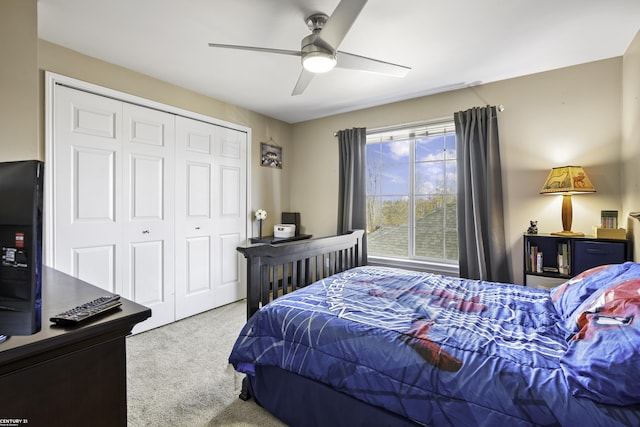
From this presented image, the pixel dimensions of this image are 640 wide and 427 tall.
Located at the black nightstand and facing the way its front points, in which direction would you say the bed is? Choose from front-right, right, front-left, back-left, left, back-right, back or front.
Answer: front

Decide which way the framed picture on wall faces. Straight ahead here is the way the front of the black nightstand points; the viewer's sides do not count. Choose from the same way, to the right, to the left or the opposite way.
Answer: to the left

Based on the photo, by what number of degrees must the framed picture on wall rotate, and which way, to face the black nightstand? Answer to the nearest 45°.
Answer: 0° — it already faces it

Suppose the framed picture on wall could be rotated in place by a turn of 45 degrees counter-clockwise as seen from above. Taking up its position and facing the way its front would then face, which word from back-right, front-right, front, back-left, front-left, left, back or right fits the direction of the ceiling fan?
right

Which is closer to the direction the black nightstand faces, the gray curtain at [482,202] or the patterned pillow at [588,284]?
the patterned pillow

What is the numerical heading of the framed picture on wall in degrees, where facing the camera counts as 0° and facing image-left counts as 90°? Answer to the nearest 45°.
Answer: approximately 315°

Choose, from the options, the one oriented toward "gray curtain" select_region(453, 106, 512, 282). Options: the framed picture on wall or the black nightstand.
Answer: the framed picture on wall

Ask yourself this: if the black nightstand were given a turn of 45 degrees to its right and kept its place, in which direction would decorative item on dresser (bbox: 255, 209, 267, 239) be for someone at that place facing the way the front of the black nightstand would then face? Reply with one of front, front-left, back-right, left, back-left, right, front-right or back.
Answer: front-right

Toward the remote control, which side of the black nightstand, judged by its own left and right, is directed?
front

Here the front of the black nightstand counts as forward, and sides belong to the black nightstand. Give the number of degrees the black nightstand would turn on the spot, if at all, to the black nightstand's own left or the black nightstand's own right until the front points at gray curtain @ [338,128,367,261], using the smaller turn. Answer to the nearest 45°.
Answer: approximately 90° to the black nightstand's own right

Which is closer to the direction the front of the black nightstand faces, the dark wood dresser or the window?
the dark wood dresser

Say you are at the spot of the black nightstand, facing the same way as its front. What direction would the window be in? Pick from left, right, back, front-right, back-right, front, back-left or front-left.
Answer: right

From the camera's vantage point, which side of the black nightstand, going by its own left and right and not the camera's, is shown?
front

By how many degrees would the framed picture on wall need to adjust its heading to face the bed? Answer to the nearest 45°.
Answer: approximately 45° to its right

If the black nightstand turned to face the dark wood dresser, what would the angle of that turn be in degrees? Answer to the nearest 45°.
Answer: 0° — it already faces it
